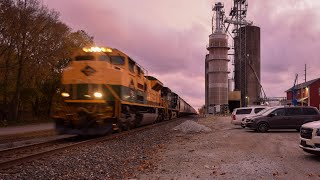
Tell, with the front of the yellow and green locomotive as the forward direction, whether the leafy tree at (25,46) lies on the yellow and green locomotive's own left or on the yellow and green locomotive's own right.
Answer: on the yellow and green locomotive's own right

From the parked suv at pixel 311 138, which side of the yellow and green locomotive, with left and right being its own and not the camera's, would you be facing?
left

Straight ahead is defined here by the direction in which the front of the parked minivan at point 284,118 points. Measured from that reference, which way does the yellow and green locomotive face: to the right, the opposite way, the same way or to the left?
to the left

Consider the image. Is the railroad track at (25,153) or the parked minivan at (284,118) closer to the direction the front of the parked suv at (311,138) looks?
the railroad track

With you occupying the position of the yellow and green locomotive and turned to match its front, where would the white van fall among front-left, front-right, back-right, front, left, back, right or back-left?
back

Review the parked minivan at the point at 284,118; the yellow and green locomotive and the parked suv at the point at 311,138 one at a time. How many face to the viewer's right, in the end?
0

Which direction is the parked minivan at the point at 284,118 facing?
to the viewer's left

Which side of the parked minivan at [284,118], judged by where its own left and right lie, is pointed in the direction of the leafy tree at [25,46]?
front

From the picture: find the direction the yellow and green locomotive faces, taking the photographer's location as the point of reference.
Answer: facing the viewer and to the left of the viewer

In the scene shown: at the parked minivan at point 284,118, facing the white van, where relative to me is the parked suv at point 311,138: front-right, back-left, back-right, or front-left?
back-left

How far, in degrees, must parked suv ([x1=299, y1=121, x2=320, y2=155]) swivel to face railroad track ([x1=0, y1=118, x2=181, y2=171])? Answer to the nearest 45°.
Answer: approximately 45° to its right

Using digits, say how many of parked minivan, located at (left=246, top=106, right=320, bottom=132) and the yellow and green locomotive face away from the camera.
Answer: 0

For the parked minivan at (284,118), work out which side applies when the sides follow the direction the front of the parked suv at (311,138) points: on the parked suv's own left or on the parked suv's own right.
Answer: on the parked suv's own right
